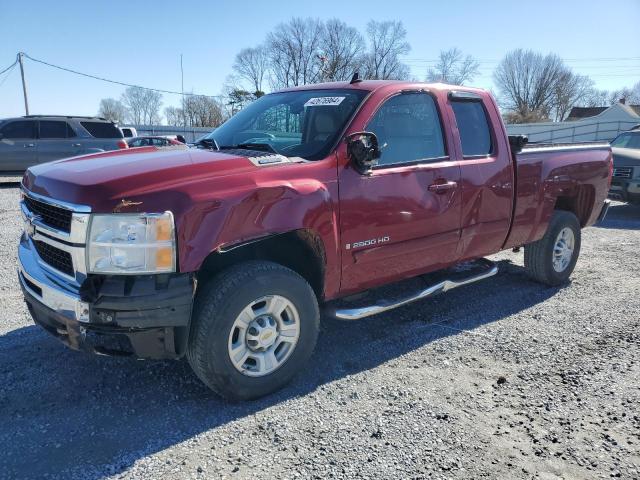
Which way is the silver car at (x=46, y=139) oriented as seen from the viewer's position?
to the viewer's left

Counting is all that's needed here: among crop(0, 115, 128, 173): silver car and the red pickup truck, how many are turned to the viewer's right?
0

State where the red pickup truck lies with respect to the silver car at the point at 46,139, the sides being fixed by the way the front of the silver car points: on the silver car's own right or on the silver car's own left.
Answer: on the silver car's own left

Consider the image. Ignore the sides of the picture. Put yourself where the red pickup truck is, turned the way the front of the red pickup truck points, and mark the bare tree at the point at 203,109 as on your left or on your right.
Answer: on your right

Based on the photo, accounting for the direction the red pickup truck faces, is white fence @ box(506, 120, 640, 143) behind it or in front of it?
behind

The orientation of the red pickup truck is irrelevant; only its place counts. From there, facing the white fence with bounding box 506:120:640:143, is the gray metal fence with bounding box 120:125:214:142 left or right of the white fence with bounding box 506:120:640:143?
left

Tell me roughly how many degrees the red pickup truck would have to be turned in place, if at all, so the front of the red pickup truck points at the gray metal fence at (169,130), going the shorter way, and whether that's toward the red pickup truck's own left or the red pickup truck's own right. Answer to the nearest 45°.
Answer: approximately 135° to the red pickup truck's own right

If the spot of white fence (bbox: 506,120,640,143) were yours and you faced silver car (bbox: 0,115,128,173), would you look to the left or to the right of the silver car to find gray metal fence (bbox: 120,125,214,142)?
right

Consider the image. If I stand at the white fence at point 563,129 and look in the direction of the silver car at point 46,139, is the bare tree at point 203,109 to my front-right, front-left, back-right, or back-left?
front-right

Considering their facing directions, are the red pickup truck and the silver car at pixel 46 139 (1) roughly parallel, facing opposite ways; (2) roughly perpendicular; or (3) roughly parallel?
roughly parallel

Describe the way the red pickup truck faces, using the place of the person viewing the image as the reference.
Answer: facing the viewer and to the left of the viewer
